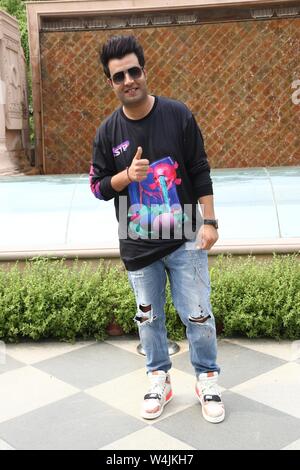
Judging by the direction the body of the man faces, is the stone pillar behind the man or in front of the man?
behind

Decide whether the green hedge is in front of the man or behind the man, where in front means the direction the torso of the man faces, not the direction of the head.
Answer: behind

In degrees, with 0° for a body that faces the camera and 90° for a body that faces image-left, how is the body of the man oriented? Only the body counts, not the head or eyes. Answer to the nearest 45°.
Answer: approximately 0°
